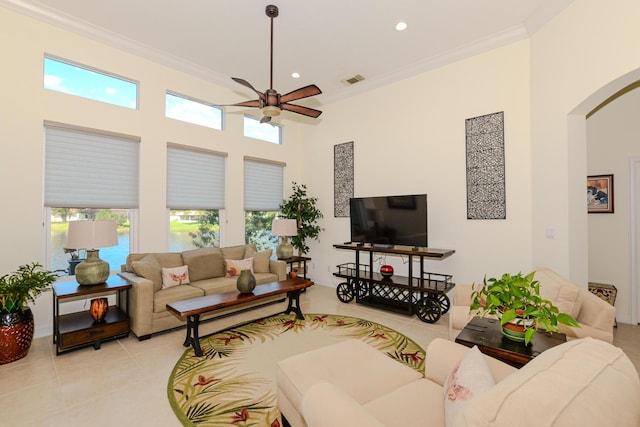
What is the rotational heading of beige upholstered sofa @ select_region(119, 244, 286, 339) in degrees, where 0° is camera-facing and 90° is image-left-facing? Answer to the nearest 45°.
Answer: approximately 315°

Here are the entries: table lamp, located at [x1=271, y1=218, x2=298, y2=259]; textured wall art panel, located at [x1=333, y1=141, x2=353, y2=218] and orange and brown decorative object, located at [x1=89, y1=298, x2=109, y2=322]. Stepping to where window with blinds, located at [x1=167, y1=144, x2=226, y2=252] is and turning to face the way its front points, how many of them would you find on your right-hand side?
1

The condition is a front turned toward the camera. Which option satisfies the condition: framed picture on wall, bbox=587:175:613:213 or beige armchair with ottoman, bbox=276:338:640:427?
the framed picture on wall

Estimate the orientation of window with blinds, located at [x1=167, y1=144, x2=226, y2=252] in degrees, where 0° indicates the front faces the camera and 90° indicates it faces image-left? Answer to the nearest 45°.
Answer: approximately 315°

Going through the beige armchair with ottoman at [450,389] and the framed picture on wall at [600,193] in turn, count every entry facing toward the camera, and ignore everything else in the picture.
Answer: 1

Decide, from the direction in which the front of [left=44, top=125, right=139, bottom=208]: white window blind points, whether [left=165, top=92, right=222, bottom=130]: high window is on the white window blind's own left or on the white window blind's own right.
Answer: on the white window blind's own left

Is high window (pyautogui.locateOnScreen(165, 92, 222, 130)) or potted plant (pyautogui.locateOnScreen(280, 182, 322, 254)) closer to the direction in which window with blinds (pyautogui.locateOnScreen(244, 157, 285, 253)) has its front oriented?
the potted plant

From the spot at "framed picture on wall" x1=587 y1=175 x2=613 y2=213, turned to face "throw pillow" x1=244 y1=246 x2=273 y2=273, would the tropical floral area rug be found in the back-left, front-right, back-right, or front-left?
front-left

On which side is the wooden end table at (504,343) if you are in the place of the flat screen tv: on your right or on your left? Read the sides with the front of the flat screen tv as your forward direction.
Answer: on your left

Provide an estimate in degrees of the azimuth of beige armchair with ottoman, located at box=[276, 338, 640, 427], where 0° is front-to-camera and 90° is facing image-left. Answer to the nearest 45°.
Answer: approximately 135°

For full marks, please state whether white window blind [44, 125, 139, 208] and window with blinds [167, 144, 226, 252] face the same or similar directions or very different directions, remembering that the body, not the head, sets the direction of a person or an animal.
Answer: same or similar directions

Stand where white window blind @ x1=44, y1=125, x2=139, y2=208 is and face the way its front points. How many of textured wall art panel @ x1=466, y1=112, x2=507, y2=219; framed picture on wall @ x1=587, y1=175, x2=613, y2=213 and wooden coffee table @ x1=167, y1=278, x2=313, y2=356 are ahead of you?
3

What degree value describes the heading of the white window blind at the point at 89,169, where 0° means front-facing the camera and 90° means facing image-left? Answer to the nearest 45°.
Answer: approximately 315°

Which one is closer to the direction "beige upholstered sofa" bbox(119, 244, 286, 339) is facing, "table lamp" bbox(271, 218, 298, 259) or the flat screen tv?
the flat screen tv

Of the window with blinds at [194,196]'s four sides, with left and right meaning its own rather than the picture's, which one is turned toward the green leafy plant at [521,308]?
front

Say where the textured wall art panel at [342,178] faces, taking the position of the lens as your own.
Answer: facing the viewer and to the left of the viewer

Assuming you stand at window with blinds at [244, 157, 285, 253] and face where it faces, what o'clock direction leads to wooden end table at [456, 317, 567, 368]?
The wooden end table is roughly at 1 o'clock from the window with blinds.

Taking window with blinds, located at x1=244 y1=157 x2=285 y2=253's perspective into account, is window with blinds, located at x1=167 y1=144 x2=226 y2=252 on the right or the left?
on its right
